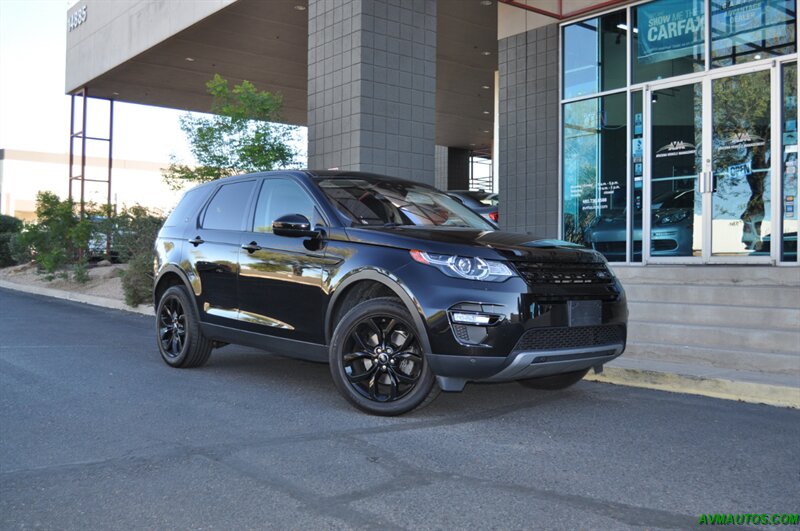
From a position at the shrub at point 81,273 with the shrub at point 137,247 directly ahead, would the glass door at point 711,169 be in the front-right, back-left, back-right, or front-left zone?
front-left

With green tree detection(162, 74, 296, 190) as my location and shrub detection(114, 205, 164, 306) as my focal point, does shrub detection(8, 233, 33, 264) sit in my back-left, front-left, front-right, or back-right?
front-right

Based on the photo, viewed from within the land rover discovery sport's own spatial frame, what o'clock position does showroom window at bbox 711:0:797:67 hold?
The showroom window is roughly at 9 o'clock from the land rover discovery sport.

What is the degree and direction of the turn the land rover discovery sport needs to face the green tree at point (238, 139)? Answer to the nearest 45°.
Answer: approximately 135° to its left

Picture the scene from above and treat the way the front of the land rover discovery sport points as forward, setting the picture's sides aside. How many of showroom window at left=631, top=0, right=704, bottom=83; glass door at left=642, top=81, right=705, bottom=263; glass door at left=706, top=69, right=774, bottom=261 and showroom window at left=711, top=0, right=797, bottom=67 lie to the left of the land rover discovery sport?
4

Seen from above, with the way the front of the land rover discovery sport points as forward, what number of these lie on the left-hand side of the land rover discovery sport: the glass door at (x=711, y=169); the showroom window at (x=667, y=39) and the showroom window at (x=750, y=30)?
3

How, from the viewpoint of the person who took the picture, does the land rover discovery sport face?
facing the viewer and to the right of the viewer

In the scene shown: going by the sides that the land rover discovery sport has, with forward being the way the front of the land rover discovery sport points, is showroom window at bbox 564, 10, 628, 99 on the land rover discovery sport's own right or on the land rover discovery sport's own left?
on the land rover discovery sport's own left

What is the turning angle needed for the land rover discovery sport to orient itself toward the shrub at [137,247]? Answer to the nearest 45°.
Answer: approximately 180°

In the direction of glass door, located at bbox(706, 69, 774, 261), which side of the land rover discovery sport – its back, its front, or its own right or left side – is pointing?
left

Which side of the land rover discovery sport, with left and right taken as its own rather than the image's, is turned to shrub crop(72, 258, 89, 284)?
back

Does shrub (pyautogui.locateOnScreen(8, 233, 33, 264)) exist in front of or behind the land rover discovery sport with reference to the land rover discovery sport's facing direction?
behind

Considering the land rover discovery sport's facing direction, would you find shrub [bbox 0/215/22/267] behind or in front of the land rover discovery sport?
behind

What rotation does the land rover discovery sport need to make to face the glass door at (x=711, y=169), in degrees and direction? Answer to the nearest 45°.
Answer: approximately 90° to its left
